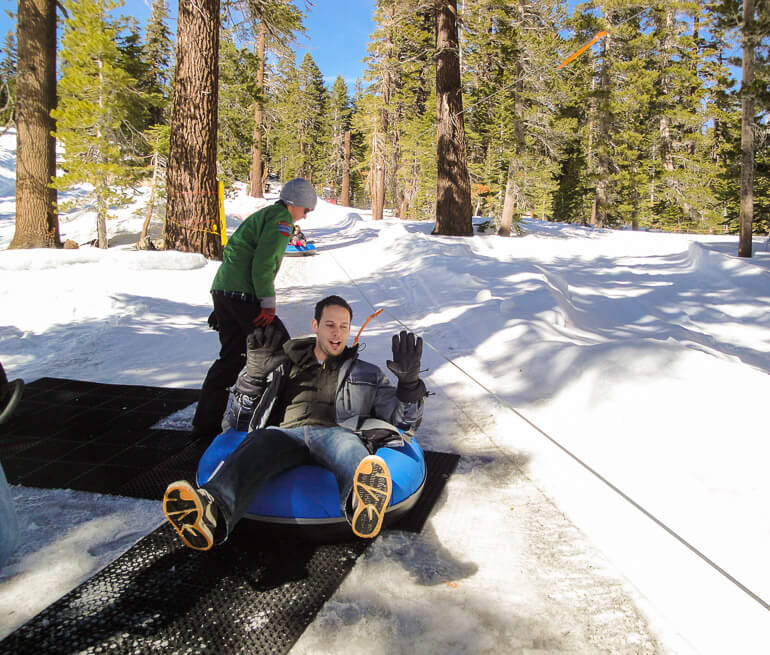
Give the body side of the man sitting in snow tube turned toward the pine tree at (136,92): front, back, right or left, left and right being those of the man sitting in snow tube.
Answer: back

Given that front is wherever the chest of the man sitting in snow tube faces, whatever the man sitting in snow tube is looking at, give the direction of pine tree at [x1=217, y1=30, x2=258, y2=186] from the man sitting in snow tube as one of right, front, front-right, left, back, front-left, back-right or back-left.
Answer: back

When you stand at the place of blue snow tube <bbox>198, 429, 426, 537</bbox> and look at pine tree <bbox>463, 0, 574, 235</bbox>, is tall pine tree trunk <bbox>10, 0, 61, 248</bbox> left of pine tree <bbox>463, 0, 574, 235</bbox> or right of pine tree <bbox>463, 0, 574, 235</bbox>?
left

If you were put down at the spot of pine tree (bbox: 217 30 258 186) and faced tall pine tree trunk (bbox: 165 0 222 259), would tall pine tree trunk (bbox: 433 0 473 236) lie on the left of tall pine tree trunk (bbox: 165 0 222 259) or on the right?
left

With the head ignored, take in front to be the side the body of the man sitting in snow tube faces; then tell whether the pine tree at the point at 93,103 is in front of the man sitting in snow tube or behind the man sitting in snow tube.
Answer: behind

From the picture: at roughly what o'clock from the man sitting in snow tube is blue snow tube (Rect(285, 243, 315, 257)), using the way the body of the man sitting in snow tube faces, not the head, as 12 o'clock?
The blue snow tube is roughly at 6 o'clock from the man sitting in snow tube.

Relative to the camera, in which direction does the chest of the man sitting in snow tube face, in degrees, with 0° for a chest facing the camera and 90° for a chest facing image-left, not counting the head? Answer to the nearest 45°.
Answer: approximately 0°

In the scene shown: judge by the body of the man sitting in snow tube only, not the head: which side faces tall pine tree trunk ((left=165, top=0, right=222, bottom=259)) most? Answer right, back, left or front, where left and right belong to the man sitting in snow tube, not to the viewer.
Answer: back
